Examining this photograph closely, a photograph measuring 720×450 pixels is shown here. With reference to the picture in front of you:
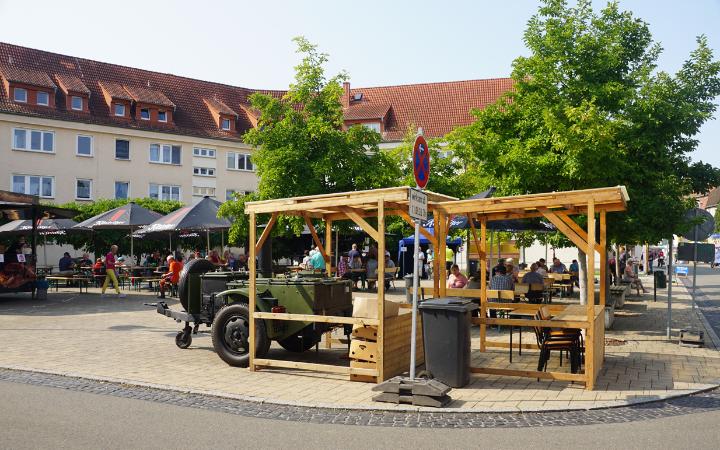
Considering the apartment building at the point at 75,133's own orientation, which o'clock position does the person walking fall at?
The person walking is roughly at 1 o'clock from the apartment building.

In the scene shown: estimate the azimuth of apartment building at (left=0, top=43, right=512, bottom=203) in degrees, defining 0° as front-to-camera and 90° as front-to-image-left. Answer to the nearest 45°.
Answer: approximately 315°

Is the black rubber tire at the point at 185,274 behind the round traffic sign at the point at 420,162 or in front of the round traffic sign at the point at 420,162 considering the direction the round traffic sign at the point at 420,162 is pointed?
behind

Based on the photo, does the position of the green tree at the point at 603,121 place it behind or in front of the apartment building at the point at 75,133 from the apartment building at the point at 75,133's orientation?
in front
